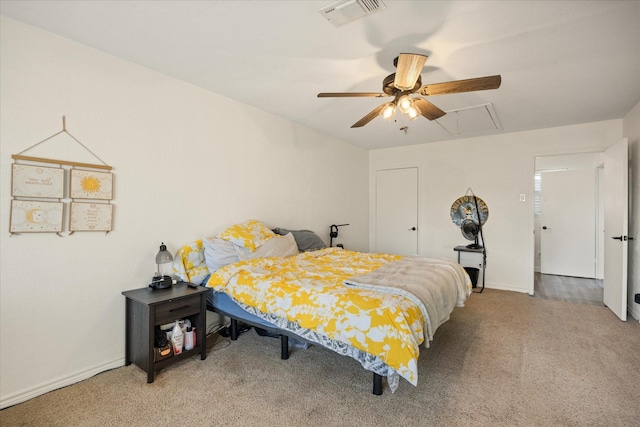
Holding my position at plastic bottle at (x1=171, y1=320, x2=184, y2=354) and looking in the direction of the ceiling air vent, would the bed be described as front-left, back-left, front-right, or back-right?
front-left

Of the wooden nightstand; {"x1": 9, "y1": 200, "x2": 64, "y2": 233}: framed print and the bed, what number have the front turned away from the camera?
0

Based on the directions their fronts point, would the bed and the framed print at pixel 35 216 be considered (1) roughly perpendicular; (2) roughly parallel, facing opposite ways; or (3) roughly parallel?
roughly parallel

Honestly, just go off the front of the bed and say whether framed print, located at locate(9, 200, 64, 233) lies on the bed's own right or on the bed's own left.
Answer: on the bed's own right

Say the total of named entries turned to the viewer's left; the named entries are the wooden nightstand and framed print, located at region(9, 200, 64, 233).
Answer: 0

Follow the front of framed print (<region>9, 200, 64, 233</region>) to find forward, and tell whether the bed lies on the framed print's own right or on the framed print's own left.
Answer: on the framed print's own left

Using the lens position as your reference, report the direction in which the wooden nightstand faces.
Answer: facing the viewer and to the right of the viewer

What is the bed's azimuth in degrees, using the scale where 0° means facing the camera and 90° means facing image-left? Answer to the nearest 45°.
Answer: approximately 315°

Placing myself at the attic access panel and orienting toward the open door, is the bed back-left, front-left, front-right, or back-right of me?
back-right

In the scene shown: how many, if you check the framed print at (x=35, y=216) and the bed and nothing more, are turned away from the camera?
0

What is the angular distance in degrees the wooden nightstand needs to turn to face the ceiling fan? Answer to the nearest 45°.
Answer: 0° — it already faces it

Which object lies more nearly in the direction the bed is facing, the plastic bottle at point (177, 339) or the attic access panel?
the attic access panel

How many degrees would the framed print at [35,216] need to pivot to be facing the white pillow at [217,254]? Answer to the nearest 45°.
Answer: approximately 90° to its left
